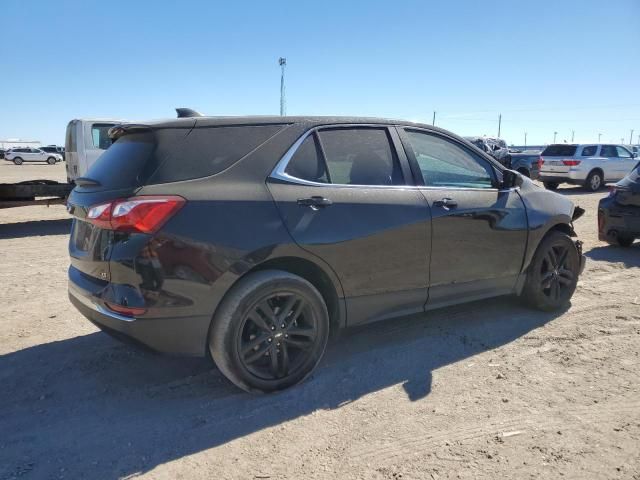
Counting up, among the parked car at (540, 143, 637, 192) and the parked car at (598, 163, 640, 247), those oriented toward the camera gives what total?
0

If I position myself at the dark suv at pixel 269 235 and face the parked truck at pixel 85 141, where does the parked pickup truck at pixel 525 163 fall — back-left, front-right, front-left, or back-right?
front-right

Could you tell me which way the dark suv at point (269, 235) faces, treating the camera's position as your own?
facing away from the viewer and to the right of the viewer

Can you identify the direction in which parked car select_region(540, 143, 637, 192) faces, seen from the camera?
facing away from the viewer and to the right of the viewer

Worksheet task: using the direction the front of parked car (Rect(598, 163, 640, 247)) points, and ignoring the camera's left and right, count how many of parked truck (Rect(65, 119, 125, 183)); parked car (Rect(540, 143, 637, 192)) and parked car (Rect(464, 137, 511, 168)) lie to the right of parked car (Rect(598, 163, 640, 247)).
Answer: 0

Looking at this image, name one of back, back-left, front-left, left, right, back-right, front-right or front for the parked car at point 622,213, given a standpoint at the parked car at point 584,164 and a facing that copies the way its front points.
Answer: back-right

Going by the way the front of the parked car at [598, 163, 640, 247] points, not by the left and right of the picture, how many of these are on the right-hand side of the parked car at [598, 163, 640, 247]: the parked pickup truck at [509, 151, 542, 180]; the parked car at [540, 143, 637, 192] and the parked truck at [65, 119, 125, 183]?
0

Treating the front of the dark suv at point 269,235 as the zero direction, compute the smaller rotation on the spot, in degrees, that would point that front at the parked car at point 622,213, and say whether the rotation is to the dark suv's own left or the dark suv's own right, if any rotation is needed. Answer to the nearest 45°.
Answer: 0° — it already faces it

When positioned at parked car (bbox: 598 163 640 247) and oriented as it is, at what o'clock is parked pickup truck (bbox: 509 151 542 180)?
parked pickup truck (bbox: 509 151 542 180) is roughly at 10 o'clock from parked car (bbox: 598 163 640 247).

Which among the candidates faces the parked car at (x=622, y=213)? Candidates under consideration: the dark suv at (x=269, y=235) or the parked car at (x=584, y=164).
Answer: the dark suv

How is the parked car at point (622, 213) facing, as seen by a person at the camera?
facing away from the viewer and to the right of the viewer

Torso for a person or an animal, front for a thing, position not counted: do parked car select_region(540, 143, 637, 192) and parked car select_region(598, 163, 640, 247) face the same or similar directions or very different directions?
same or similar directions

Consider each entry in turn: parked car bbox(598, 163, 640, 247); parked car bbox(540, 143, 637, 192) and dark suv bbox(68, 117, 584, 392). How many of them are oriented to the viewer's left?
0

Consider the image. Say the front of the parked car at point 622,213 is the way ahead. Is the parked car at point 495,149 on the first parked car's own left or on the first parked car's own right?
on the first parked car's own left
